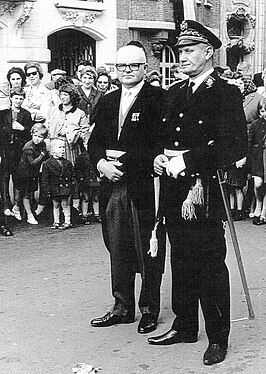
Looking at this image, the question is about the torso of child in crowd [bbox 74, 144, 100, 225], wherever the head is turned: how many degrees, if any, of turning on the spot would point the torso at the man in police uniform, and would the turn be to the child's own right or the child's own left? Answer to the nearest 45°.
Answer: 0° — they already face them

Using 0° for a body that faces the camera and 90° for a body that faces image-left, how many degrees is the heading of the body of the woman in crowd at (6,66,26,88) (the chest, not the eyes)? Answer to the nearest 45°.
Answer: approximately 0°

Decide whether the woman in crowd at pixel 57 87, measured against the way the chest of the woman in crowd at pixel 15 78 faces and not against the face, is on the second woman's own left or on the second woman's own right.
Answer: on the second woman's own left

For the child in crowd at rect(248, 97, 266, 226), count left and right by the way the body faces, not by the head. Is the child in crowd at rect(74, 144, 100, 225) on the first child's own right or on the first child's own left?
on the first child's own right

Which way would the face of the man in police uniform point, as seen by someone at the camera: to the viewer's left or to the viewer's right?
to the viewer's left

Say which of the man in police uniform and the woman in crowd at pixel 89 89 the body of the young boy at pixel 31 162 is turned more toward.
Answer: the man in police uniform

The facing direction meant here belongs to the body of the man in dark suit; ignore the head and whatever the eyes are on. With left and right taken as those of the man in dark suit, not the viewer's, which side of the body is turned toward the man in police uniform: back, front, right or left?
left

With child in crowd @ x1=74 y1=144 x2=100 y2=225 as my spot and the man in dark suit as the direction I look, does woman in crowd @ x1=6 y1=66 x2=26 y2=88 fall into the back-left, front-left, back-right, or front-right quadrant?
back-right
